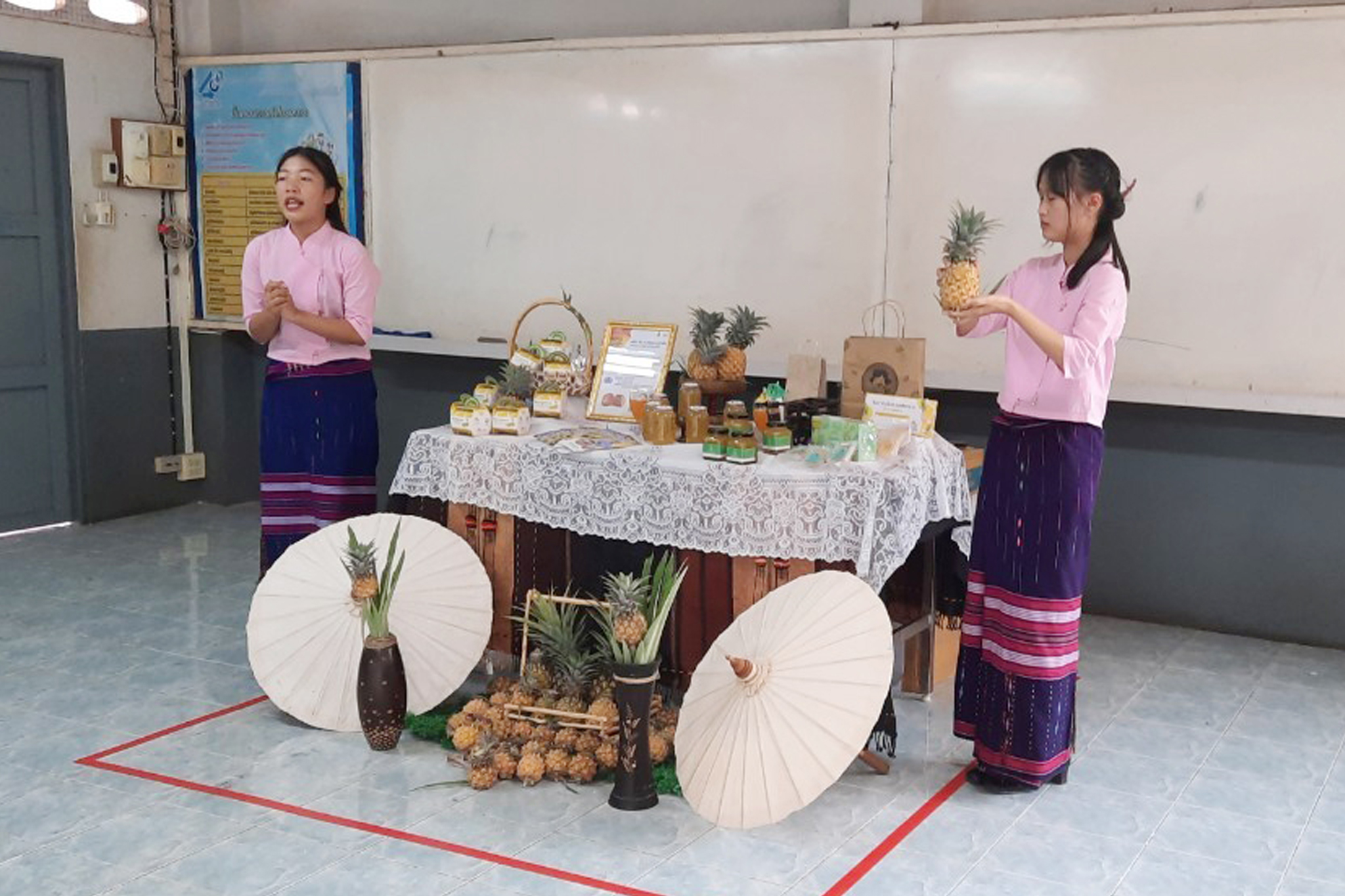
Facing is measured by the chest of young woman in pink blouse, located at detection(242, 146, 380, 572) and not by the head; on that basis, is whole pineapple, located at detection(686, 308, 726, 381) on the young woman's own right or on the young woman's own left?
on the young woman's own left

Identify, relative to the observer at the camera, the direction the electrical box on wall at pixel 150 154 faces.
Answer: facing the viewer and to the right of the viewer

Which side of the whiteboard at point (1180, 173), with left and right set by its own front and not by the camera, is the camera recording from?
front

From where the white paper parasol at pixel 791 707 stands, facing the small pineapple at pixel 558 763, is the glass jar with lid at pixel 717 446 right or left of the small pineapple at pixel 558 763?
right

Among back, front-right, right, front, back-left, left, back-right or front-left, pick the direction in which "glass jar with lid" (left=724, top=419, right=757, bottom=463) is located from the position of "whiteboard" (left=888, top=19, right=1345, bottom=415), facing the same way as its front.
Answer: front-right

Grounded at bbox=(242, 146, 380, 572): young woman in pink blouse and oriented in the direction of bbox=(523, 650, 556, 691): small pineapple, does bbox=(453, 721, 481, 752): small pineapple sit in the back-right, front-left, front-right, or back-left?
front-right

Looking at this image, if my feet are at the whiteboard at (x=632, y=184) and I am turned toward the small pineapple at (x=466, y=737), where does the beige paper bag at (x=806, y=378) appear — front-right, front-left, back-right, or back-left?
front-left

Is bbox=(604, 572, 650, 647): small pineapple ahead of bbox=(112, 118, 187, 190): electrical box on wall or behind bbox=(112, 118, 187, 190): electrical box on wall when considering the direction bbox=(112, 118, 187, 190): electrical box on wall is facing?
ahead

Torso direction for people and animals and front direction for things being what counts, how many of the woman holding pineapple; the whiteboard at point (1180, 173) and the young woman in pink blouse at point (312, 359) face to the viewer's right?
0

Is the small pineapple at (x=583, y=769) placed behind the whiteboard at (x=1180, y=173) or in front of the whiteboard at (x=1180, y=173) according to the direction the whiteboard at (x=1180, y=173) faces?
in front

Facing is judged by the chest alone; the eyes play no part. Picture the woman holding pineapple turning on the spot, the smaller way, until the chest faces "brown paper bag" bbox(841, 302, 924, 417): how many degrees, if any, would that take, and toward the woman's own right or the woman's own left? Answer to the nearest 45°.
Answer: approximately 90° to the woman's own right

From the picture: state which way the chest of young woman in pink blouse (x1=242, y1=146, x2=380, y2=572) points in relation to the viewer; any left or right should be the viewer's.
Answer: facing the viewer and to the left of the viewer

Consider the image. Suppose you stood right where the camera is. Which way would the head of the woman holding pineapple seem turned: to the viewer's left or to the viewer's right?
to the viewer's left

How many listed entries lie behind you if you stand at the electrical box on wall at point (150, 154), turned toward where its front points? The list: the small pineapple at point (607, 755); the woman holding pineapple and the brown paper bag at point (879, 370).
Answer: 0
